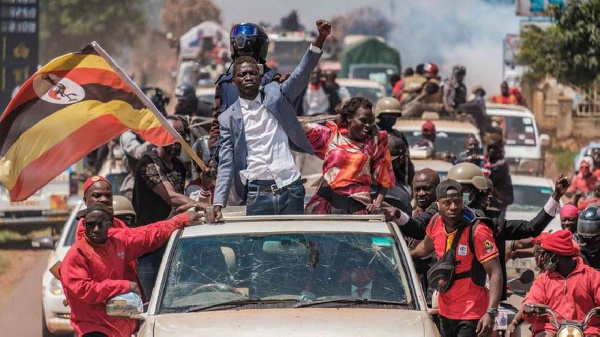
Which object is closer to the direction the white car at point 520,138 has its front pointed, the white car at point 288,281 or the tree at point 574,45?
the white car

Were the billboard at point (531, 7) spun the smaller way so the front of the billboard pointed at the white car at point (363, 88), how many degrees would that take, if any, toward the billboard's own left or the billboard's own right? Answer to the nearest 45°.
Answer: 0° — it already faces it

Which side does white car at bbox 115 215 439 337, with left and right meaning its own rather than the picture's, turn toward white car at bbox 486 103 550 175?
back

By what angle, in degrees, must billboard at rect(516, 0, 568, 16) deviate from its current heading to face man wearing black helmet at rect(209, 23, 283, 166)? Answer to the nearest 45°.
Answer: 0° — it already faces them

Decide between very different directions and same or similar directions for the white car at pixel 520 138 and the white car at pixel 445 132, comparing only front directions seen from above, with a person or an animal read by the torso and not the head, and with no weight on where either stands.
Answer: same or similar directions

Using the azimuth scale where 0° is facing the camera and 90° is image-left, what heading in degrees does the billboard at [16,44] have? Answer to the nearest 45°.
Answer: approximately 0°

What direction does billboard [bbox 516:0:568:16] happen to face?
toward the camera

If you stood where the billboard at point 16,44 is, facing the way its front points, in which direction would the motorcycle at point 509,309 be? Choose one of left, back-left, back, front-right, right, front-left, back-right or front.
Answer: front

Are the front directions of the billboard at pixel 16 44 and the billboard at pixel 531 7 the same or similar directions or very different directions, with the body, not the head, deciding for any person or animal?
same or similar directions

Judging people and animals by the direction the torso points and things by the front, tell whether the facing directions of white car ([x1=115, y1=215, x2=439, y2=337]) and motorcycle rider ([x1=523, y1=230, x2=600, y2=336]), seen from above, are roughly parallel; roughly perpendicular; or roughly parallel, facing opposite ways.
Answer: roughly parallel

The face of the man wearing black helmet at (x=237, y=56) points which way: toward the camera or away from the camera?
toward the camera

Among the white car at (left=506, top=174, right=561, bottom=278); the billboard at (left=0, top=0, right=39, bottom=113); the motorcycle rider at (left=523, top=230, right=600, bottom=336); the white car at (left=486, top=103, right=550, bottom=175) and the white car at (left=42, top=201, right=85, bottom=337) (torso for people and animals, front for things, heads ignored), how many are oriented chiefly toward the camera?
5

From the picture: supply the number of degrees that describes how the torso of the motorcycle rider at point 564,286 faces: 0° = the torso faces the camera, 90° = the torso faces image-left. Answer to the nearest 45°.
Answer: approximately 0°
